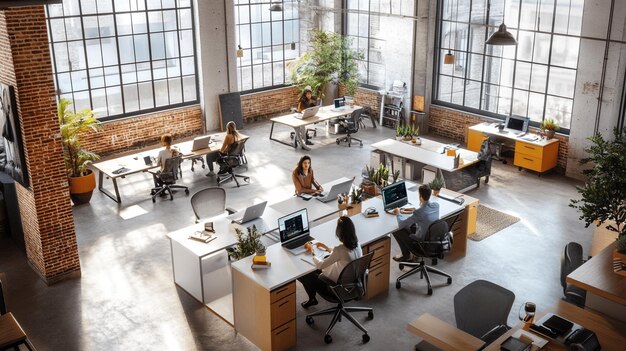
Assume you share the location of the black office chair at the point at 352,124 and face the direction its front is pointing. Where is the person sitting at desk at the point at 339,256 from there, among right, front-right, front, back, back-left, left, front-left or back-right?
back-left

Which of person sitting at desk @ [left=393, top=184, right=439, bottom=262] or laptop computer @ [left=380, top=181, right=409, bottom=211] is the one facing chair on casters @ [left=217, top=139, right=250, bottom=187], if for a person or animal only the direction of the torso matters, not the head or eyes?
the person sitting at desk

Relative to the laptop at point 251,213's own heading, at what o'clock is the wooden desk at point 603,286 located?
The wooden desk is roughly at 6 o'clock from the laptop.

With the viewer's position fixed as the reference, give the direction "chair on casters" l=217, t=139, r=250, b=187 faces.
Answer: facing away from the viewer and to the left of the viewer

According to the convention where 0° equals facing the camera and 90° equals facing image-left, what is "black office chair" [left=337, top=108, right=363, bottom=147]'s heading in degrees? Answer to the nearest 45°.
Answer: approximately 135°

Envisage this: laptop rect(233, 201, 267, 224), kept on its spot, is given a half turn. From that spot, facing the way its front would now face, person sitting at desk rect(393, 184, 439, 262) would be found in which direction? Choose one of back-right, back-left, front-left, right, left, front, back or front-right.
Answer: front-left

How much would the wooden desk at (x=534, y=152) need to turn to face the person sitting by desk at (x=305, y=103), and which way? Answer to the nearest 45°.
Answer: approximately 45° to its right

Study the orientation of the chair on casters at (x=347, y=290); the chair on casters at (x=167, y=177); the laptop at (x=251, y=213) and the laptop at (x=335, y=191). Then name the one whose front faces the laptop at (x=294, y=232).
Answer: the chair on casters at (x=347, y=290)

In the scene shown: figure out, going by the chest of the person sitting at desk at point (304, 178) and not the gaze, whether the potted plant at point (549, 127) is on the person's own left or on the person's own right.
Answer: on the person's own left

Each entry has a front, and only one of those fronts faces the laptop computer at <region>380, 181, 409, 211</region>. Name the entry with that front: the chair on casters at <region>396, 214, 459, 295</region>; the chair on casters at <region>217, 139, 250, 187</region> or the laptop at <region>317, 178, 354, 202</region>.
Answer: the chair on casters at <region>396, 214, 459, 295</region>

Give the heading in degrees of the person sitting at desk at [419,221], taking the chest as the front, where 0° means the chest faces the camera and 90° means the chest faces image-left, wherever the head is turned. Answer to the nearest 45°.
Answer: approximately 135°

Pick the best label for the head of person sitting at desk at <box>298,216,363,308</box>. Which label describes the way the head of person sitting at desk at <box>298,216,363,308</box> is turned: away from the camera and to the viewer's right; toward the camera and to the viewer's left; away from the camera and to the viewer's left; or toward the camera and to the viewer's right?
away from the camera and to the viewer's left
